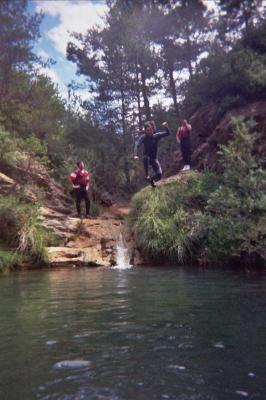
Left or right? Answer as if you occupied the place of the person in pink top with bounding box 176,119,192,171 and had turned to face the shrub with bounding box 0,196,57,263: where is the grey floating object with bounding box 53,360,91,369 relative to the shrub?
left

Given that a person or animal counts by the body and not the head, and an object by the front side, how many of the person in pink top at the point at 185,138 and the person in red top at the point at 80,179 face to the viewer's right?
0

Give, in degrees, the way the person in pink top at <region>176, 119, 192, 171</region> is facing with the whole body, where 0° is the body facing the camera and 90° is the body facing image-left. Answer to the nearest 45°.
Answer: approximately 45°

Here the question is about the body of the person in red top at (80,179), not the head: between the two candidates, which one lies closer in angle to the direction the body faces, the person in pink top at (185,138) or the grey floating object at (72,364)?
the grey floating object

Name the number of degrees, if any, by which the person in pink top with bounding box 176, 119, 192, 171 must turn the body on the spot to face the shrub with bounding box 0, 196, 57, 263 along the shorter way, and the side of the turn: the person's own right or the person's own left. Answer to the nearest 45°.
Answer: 0° — they already face it

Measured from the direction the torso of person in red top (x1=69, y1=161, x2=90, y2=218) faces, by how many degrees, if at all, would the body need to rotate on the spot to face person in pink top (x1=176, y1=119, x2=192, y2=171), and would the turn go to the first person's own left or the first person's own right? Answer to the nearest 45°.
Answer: approximately 90° to the first person's own left

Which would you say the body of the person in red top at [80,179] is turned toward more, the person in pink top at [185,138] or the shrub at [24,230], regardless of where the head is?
the shrub

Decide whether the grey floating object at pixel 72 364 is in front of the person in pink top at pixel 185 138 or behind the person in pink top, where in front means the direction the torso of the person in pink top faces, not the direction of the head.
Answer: in front

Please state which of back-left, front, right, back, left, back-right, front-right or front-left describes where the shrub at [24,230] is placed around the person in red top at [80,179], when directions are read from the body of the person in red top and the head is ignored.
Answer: front-right

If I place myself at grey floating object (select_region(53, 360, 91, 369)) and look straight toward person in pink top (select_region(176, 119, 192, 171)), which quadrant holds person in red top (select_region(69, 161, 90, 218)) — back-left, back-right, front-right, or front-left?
front-left

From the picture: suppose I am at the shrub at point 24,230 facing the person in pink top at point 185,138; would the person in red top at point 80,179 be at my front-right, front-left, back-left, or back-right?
front-left

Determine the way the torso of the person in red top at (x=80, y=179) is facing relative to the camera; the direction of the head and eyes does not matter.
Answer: toward the camera
